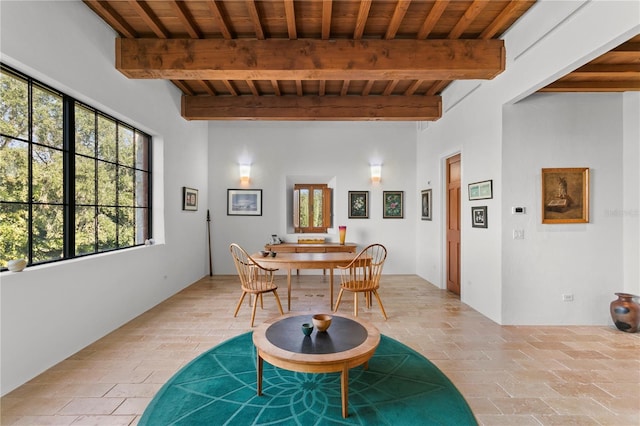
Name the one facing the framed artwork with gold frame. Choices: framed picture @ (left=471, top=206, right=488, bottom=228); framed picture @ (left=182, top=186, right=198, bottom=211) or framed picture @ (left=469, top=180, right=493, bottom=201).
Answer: framed picture @ (left=182, top=186, right=198, bottom=211)

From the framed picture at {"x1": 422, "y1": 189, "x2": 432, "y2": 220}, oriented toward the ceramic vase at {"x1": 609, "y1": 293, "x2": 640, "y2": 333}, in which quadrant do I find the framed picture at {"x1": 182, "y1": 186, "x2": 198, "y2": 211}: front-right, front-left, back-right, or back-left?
back-right

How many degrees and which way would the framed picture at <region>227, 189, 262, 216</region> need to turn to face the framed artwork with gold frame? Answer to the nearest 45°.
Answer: approximately 45° to its left

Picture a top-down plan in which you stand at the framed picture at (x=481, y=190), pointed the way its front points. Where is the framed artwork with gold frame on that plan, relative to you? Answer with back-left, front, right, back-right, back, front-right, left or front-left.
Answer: back-left

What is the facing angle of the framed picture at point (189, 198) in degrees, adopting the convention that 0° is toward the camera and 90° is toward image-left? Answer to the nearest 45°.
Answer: approximately 315°

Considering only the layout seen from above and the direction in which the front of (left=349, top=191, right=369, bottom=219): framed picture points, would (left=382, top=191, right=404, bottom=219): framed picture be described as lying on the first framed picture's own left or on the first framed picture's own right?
on the first framed picture's own left

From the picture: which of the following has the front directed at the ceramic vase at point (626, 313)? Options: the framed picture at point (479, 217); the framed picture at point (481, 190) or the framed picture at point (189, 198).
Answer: the framed picture at point (189, 198)

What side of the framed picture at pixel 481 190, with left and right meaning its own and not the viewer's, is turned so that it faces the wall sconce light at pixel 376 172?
right
